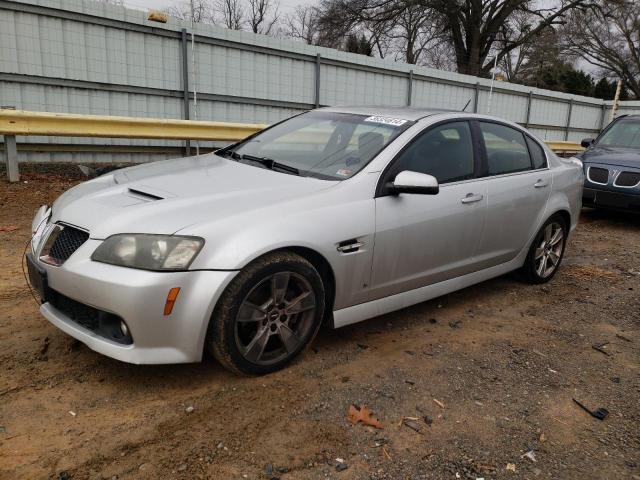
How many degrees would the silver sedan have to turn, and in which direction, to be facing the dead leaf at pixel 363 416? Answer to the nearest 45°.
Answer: approximately 90° to its left

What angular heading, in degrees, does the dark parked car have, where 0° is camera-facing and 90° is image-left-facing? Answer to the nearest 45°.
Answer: approximately 45°

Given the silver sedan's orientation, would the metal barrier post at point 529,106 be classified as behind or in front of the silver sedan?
behind

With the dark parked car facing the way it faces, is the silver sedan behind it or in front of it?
in front

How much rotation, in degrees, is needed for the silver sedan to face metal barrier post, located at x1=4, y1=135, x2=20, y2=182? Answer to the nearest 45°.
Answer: approximately 90° to its right

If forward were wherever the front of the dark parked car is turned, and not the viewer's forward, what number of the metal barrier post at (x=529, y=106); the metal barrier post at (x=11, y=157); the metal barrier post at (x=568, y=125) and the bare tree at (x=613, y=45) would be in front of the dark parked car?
1

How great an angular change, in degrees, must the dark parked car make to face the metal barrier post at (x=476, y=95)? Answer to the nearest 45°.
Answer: approximately 90° to its right

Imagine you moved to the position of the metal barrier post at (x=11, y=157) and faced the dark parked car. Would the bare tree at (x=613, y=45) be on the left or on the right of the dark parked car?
left

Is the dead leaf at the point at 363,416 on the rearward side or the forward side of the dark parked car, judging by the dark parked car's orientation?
on the forward side

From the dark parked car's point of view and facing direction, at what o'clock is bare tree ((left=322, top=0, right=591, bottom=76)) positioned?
The bare tree is roughly at 4 o'clock from the dark parked car.

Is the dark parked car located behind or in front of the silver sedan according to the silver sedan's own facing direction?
behind

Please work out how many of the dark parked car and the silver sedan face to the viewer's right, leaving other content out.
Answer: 0
